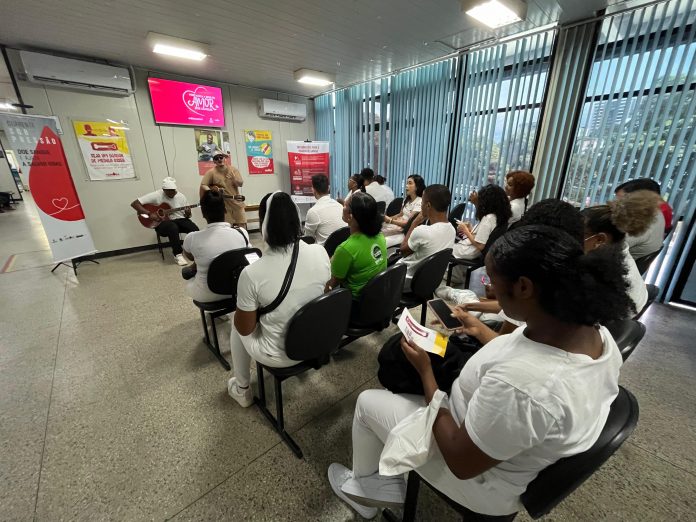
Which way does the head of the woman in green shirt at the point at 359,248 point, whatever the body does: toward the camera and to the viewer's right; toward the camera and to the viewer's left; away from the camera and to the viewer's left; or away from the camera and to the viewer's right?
away from the camera and to the viewer's left

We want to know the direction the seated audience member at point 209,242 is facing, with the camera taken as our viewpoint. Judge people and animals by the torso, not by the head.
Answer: facing away from the viewer

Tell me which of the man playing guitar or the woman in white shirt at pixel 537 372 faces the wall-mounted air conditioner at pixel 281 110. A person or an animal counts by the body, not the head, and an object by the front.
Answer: the woman in white shirt

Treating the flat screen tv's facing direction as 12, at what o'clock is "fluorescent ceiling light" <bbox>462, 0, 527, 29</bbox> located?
The fluorescent ceiling light is roughly at 11 o'clock from the flat screen tv.

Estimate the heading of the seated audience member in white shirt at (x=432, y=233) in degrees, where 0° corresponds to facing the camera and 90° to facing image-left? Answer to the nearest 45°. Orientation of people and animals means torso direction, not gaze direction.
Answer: approximately 135°

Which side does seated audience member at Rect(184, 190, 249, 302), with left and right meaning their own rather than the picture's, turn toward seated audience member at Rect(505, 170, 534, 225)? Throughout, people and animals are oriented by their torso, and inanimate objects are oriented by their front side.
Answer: right

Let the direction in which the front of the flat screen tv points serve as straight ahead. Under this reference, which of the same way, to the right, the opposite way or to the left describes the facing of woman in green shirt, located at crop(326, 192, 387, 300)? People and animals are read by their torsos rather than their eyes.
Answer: the opposite way

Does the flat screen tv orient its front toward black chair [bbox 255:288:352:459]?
yes

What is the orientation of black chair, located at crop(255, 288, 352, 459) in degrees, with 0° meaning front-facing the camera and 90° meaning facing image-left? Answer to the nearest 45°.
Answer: approximately 135°

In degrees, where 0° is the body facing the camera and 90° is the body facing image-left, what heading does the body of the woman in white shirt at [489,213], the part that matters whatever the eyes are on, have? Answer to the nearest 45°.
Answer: approximately 90°

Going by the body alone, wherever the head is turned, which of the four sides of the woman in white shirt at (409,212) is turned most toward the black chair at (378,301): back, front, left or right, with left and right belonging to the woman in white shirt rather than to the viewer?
left

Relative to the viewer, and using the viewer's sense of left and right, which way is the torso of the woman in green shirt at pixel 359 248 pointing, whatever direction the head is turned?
facing away from the viewer and to the left of the viewer

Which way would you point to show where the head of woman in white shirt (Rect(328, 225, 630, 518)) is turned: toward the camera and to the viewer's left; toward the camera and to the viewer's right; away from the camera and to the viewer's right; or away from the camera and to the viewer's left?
away from the camera and to the viewer's left

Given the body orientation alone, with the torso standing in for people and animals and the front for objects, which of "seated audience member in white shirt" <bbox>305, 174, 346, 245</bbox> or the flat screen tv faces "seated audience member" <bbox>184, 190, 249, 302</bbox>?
the flat screen tv
